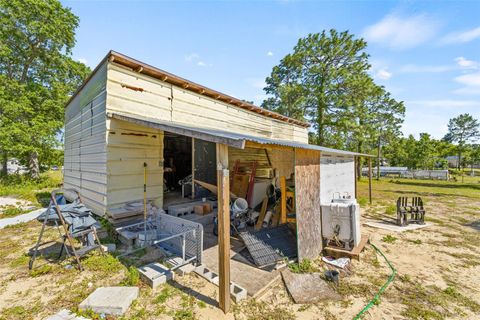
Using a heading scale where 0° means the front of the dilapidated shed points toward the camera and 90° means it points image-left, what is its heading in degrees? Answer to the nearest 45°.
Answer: approximately 315°

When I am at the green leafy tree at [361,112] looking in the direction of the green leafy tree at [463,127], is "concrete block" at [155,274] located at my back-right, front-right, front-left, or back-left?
back-right

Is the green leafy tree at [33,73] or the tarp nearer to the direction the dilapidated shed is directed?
the tarp

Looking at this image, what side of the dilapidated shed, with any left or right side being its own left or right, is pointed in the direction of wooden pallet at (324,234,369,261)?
front

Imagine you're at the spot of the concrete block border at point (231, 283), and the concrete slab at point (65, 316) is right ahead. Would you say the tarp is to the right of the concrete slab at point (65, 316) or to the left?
right

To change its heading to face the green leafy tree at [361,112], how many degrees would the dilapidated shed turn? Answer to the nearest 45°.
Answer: approximately 90° to its left

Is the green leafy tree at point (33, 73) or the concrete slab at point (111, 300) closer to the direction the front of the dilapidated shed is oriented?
the concrete slab

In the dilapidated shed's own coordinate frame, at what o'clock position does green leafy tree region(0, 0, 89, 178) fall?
The green leafy tree is roughly at 6 o'clock from the dilapidated shed.

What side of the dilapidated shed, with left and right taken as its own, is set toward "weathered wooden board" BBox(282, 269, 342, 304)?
front

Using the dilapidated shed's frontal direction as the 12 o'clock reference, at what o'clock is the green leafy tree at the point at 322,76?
The green leafy tree is roughly at 9 o'clock from the dilapidated shed.
